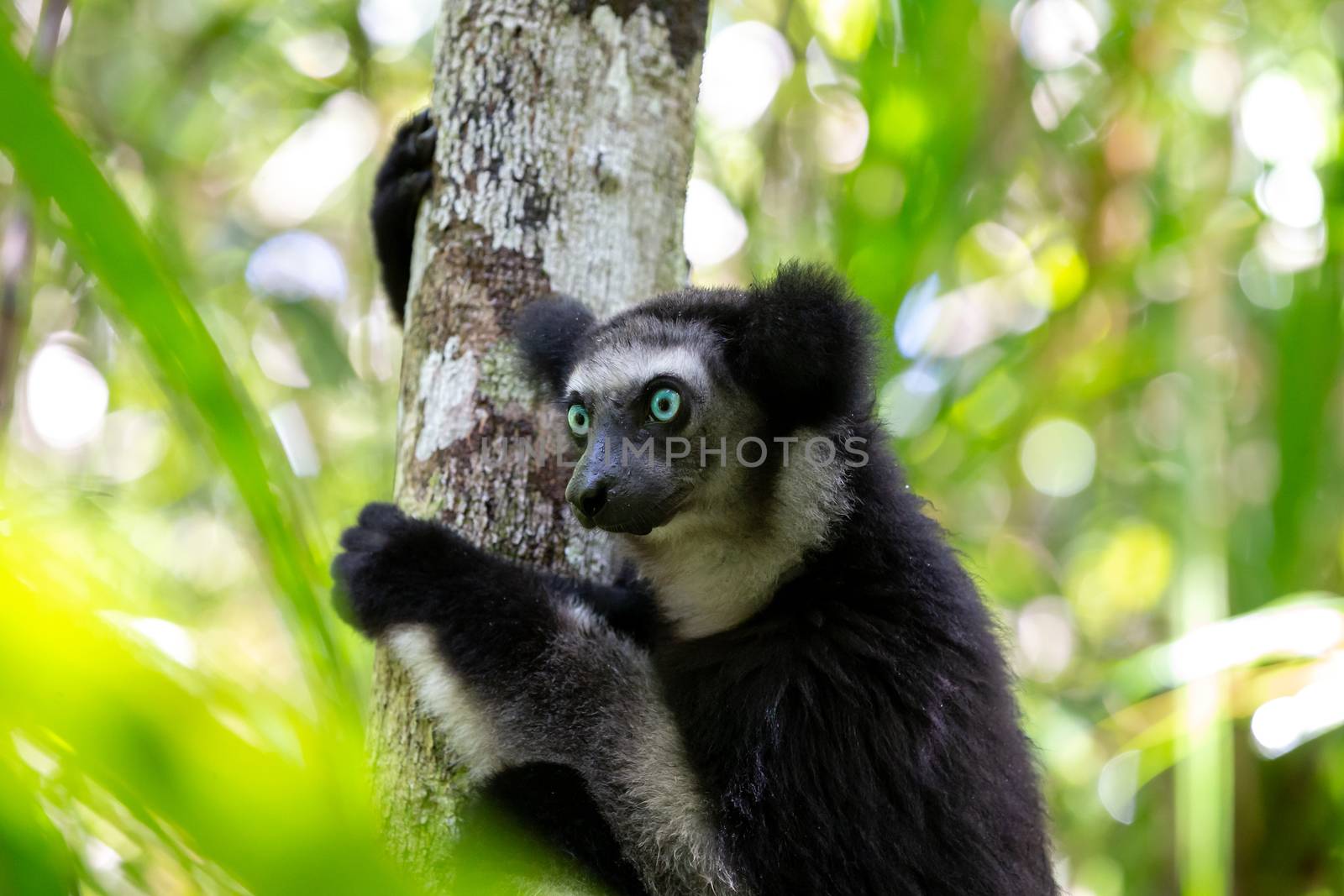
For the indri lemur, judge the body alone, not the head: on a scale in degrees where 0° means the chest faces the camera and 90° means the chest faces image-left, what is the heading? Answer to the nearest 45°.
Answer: approximately 90°

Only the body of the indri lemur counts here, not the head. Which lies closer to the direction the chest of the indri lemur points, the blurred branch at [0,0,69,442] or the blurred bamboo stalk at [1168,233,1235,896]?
the blurred branch

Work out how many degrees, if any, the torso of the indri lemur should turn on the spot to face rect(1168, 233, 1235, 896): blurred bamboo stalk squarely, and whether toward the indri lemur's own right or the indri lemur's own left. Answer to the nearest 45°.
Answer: approximately 135° to the indri lemur's own right

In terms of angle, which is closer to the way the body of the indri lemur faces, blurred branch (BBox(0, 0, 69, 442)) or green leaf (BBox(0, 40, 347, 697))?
the green leaf

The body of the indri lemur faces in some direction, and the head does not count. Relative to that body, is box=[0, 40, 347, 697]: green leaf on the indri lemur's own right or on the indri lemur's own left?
on the indri lemur's own left

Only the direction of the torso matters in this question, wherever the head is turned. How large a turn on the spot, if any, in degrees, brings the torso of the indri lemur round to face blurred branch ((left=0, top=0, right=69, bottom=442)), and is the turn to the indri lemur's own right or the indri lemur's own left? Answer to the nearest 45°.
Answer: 0° — it already faces it

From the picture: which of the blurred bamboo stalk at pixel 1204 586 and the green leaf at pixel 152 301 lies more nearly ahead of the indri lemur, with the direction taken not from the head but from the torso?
the green leaf
